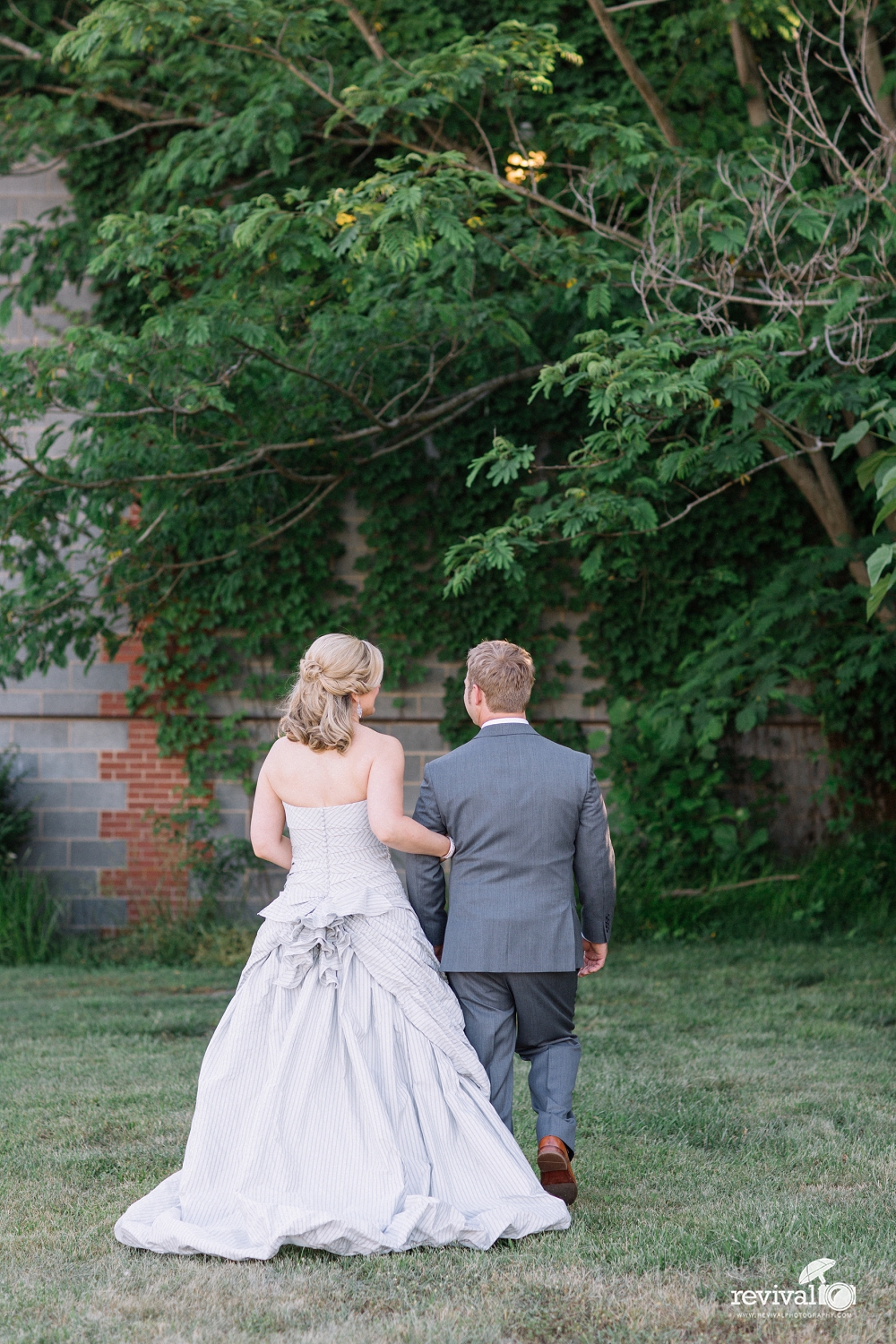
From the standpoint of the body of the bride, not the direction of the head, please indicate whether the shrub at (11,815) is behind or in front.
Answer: in front

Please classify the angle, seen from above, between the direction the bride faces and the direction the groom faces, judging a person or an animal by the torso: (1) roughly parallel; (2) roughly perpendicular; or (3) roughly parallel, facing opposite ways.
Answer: roughly parallel

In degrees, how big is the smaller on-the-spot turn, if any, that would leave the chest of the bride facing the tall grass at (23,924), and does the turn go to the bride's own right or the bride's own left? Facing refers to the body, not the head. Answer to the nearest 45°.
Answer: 0° — they already face it

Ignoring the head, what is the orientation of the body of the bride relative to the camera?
away from the camera

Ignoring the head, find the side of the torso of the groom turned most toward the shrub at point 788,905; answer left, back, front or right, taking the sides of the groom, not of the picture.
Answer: front

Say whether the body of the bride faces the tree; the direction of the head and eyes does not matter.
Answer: yes

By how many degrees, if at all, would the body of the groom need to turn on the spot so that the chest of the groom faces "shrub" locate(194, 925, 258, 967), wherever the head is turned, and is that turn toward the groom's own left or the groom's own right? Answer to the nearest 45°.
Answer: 0° — they already face it

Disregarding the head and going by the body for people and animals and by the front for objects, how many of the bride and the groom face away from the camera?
2

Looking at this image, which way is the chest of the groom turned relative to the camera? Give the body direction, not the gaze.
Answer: away from the camera

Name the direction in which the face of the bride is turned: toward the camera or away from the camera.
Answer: away from the camera
